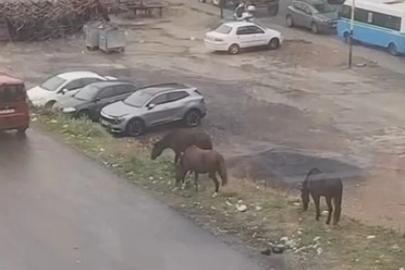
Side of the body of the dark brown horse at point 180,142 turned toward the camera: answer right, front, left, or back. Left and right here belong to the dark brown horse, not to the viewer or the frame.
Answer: left

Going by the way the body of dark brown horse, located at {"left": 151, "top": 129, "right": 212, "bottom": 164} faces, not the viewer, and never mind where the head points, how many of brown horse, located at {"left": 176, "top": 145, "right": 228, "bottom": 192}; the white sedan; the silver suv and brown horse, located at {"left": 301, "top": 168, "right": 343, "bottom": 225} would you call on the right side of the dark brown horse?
2

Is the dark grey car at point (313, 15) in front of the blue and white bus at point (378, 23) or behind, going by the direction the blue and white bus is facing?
in front

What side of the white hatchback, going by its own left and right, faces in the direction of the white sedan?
back

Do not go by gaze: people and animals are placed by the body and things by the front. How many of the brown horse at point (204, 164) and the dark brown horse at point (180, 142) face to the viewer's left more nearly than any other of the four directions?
2

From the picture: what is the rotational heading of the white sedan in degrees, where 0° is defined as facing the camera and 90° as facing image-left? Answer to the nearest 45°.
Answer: approximately 225°

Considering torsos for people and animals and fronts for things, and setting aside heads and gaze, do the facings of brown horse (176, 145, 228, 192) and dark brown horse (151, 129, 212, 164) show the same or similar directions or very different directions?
same or similar directions

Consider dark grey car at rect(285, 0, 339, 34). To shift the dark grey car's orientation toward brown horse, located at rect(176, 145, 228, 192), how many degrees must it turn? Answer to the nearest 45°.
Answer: approximately 45° to its right

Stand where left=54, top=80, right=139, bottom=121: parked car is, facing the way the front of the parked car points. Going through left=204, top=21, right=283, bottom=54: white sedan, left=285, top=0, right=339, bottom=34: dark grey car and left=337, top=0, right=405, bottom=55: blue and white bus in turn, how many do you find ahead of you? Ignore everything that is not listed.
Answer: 0

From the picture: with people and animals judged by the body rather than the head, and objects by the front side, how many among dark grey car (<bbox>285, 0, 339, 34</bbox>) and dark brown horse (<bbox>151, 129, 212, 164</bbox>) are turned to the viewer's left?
1
